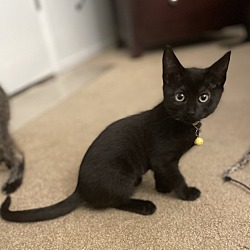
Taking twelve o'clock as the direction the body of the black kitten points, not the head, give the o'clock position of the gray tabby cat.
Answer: The gray tabby cat is roughly at 7 o'clock from the black kitten.

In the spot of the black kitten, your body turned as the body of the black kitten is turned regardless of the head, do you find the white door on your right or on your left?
on your left

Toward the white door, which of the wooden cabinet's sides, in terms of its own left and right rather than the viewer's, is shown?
right

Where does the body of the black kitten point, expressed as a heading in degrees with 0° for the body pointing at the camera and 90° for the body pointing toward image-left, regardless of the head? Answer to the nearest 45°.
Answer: approximately 270°
